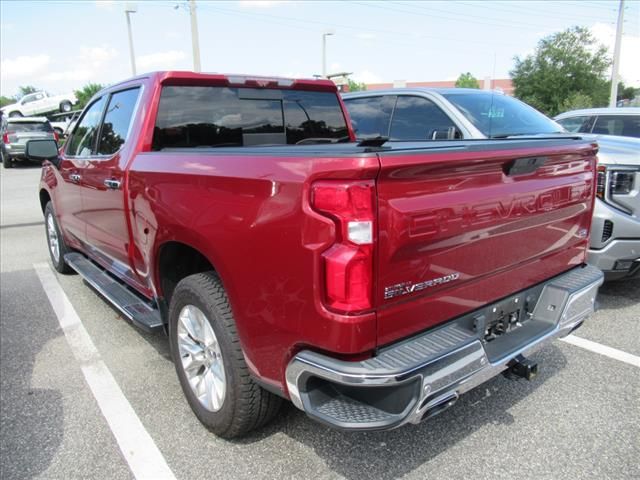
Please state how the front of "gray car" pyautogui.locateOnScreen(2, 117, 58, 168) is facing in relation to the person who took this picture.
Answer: facing away from the viewer

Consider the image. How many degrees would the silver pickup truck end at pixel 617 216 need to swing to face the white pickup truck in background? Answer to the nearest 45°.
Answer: approximately 180°

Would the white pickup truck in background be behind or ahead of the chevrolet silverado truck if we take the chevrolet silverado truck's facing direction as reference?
ahead

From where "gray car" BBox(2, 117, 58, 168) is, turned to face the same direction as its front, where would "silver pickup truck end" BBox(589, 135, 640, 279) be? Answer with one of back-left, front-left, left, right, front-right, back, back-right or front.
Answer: back

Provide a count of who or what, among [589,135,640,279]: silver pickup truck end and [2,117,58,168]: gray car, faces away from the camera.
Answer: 1

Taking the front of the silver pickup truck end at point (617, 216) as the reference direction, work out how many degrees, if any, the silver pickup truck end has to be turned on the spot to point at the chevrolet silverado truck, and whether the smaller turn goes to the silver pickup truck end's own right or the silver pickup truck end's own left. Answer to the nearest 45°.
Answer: approximately 45° to the silver pickup truck end's own right

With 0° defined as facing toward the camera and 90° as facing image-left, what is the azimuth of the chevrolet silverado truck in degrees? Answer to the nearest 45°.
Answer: approximately 135°

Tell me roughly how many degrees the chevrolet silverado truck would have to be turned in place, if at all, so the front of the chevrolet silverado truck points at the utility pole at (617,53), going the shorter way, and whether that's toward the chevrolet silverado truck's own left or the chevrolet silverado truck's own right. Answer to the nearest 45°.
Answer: approximately 90° to the chevrolet silverado truck's own right

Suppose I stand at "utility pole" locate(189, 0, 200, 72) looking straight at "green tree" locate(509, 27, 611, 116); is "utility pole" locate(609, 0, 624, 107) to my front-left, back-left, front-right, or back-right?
front-right

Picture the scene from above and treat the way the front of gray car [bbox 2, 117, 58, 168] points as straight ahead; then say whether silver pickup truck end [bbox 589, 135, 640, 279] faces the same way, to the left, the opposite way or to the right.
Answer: the opposite way

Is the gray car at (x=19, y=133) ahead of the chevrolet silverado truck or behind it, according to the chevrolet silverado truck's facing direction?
ahead

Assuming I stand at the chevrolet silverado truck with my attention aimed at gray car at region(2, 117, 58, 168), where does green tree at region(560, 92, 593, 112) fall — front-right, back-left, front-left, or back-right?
front-right

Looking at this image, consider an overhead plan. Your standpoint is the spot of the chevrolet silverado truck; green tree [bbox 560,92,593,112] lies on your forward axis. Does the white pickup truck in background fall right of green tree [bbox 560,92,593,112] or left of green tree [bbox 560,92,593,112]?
left

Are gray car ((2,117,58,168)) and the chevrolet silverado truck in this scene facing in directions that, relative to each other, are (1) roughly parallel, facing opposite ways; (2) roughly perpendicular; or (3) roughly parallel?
roughly parallel

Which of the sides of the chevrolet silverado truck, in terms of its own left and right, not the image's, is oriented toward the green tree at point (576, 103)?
right

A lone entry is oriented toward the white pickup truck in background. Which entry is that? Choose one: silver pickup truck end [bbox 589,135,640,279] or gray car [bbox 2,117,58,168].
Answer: the gray car

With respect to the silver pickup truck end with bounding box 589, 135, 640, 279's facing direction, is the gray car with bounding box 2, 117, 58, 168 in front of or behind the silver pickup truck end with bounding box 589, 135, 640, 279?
behind

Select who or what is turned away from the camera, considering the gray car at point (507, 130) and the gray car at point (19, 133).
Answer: the gray car at point (19, 133)

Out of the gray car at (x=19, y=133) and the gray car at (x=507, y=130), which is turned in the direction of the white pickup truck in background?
the gray car at (x=19, y=133)

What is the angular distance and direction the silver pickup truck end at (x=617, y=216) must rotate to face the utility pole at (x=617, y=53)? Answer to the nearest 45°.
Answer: approximately 135° to its left
